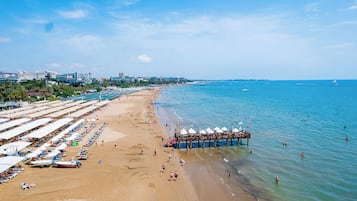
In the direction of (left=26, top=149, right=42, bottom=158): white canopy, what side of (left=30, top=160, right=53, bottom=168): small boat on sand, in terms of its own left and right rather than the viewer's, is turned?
left

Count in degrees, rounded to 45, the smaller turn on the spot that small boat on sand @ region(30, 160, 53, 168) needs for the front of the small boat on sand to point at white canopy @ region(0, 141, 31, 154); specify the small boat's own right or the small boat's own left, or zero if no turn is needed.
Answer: approximately 45° to the small boat's own right

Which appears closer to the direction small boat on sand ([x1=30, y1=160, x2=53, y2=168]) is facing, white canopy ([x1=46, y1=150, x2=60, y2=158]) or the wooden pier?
the wooden pier
